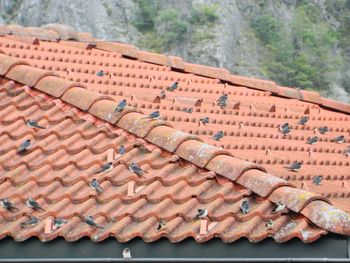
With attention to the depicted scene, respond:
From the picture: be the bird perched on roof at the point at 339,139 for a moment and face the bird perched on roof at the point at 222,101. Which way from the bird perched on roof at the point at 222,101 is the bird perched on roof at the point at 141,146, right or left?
left

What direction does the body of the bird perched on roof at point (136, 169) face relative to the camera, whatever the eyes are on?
to the viewer's left

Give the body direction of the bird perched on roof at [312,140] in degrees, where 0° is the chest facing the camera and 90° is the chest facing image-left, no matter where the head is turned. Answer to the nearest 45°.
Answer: approximately 270°

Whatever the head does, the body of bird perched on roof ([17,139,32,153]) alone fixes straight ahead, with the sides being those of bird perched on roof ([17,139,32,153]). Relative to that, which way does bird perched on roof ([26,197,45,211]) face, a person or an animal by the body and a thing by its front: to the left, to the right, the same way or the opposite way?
the opposite way

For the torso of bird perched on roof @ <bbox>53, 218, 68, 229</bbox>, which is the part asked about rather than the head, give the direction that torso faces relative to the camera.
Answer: to the viewer's left
